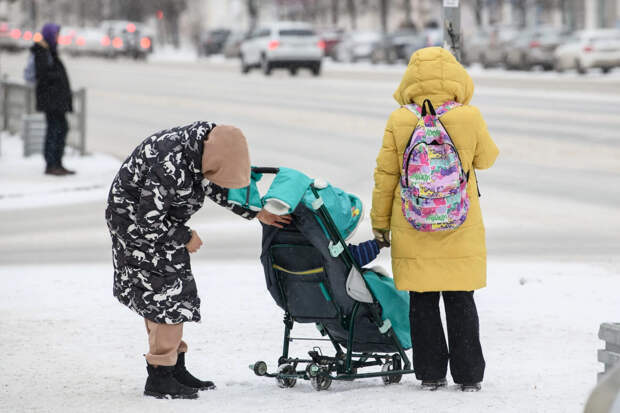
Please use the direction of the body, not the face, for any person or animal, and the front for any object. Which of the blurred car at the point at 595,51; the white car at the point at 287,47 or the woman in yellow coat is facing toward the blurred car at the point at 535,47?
the woman in yellow coat

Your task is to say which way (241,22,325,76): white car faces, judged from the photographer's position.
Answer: facing away from the viewer and to the left of the viewer

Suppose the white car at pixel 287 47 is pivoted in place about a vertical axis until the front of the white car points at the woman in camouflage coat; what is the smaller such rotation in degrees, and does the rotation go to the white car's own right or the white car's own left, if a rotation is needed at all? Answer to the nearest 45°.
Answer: approximately 135° to the white car's own left

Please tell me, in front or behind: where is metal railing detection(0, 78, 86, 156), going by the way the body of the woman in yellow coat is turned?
in front

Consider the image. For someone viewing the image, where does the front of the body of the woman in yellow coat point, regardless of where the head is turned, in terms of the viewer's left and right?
facing away from the viewer

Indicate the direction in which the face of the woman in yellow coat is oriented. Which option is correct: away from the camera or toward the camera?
away from the camera

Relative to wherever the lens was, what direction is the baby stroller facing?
facing away from the viewer and to the right of the viewer

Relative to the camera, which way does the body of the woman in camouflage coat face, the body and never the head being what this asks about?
to the viewer's right

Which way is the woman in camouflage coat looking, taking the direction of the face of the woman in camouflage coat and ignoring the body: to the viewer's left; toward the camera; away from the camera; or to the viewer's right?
to the viewer's right

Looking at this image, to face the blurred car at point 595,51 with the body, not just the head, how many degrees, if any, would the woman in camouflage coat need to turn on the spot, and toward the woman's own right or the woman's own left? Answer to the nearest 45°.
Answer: approximately 90° to the woman's own left

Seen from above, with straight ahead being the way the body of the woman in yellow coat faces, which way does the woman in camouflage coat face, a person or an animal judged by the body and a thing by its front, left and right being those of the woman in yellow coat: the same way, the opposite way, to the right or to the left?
to the right

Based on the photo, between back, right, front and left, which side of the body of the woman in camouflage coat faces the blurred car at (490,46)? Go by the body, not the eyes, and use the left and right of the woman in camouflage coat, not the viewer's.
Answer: left
